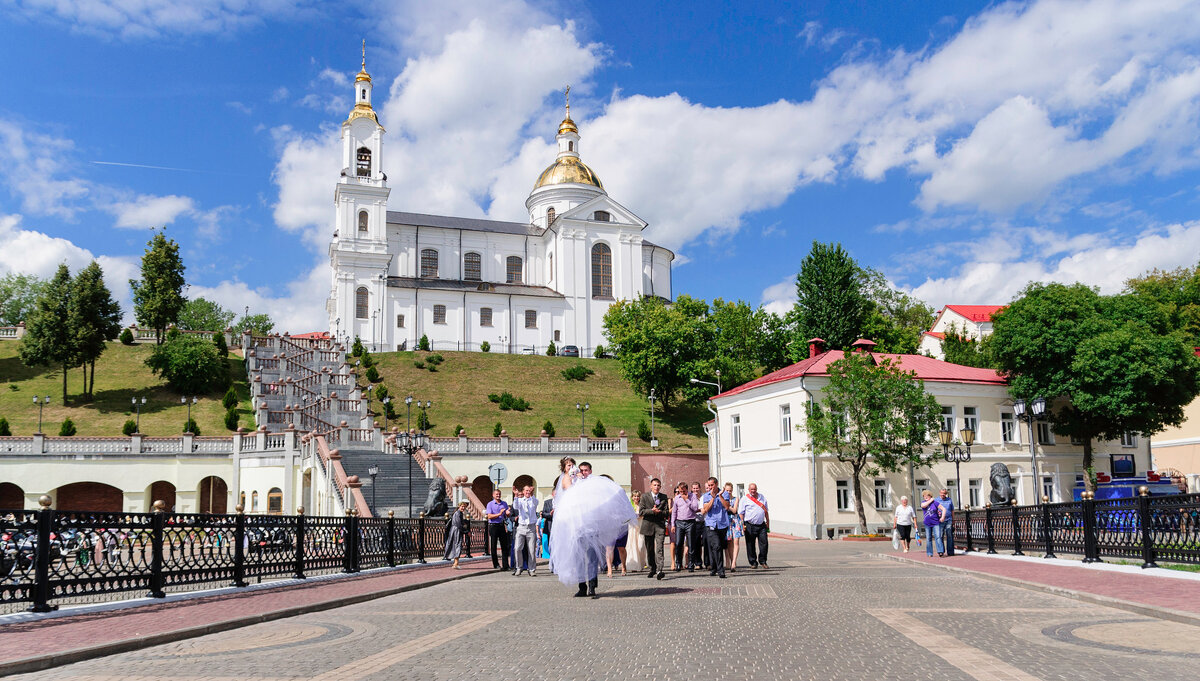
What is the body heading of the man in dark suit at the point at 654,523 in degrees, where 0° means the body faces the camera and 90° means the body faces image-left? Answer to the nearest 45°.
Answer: approximately 0°

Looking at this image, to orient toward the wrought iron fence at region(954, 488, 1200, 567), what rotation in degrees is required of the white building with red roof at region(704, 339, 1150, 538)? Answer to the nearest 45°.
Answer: approximately 45° to its right

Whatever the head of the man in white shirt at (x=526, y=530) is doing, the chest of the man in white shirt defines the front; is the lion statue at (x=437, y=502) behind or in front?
behind

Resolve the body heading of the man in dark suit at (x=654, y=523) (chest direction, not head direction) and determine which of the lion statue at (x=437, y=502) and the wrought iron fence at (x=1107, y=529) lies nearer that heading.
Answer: the wrought iron fence

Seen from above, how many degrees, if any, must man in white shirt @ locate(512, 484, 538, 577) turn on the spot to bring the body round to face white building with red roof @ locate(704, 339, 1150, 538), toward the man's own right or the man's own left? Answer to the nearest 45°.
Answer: approximately 135° to the man's own left

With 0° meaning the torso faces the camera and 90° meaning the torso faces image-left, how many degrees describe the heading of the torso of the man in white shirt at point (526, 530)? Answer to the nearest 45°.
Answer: approximately 0°

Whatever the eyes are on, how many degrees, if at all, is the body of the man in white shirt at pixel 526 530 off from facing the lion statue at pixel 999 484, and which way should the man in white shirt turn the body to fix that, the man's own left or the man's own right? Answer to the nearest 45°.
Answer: approximately 135° to the man's own left

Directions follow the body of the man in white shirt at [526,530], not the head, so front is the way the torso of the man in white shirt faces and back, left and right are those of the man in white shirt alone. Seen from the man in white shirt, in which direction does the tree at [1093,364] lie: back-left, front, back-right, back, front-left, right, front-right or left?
back-left

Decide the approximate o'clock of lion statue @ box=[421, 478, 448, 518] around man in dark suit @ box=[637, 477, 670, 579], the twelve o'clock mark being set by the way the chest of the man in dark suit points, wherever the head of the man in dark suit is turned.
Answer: The lion statue is roughly at 5 o'clock from the man in dark suit.

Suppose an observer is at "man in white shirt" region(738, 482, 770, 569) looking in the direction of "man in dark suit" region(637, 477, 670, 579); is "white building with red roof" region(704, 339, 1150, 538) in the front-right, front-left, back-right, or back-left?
back-right
